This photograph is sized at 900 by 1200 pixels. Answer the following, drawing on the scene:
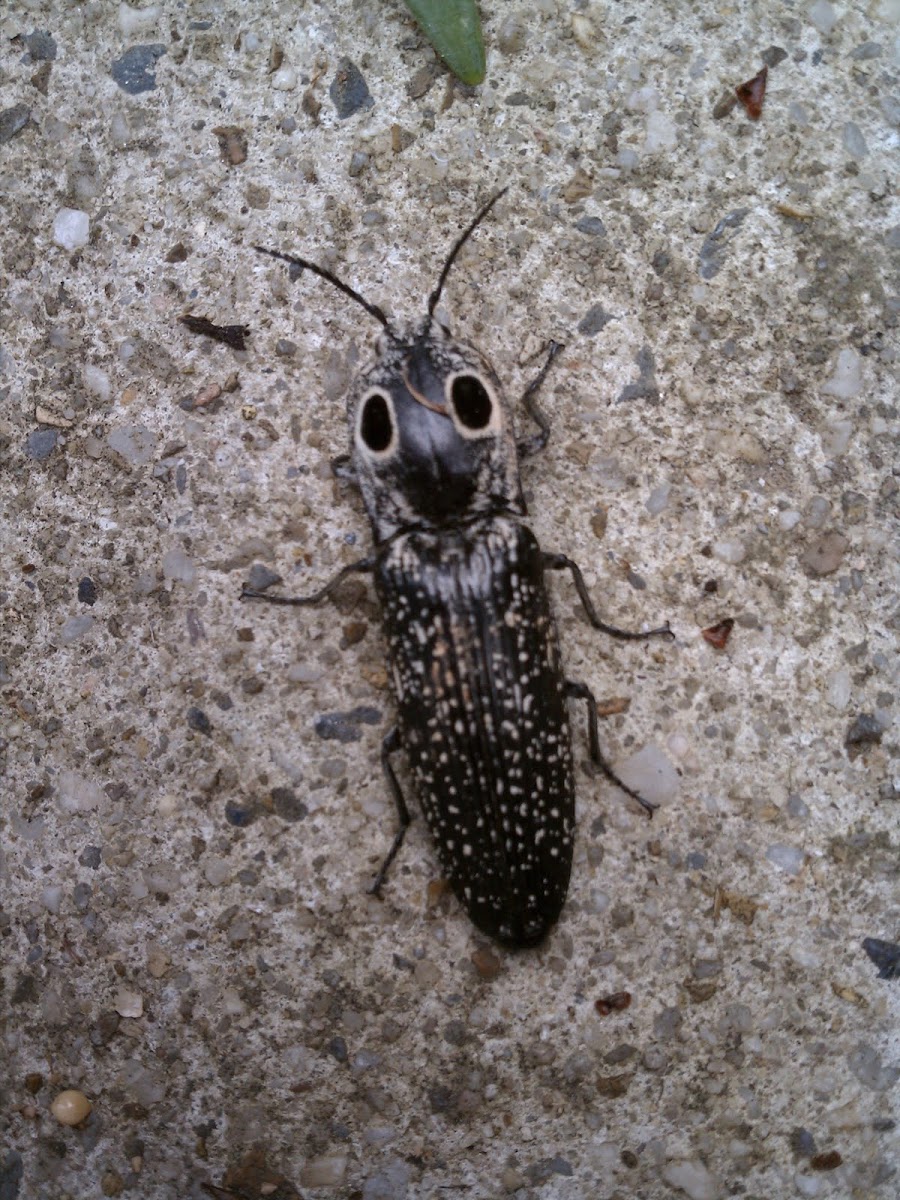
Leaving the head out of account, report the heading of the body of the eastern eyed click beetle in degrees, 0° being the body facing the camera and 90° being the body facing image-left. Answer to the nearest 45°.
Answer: approximately 180°

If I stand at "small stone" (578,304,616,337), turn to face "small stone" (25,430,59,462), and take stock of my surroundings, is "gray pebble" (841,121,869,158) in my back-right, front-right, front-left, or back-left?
back-right

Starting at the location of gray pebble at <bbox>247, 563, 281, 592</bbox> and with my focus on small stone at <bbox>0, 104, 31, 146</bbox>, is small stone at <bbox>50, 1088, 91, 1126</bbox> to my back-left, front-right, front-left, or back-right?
back-left
